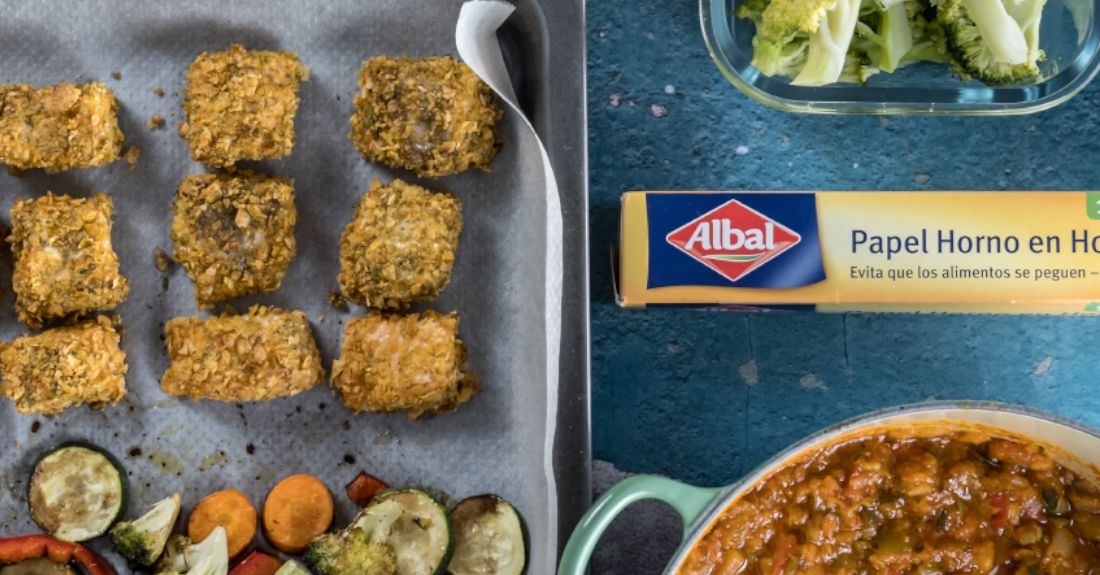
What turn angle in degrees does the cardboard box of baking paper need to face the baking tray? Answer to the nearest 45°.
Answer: approximately 90° to its right

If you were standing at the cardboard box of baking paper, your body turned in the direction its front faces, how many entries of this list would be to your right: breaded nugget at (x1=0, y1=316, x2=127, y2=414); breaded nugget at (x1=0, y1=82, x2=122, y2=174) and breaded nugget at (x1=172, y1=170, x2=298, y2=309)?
3

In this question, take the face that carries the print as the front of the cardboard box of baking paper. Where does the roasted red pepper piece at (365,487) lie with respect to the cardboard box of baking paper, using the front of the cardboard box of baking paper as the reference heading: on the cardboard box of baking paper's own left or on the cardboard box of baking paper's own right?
on the cardboard box of baking paper's own right

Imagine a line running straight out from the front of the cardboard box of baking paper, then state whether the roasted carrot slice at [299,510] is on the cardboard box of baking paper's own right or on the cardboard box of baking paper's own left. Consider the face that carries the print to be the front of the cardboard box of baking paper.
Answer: on the cardboard box of baking paper's own right

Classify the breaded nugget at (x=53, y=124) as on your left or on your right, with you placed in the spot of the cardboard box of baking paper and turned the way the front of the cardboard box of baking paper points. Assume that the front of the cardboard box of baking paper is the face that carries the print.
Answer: on your right

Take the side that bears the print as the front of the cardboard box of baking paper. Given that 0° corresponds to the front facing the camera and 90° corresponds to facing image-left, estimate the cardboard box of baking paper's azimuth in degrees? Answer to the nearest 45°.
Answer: approximately 0°

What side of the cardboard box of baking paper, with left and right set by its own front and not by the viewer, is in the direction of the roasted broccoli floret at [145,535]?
right

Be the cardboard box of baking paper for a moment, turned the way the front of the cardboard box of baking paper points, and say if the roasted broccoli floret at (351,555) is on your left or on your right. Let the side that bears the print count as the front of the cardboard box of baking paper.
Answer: on your right
